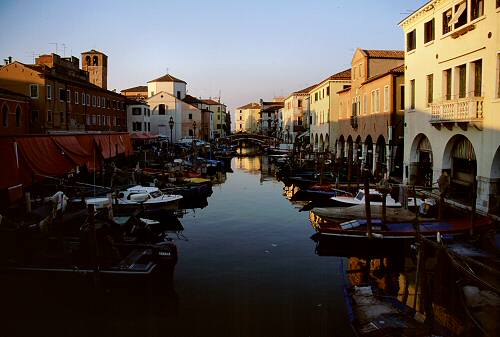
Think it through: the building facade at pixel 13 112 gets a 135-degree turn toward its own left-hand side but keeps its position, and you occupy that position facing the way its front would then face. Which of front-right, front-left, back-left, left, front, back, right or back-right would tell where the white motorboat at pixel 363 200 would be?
back-right

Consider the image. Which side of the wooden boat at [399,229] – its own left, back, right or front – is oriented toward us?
left

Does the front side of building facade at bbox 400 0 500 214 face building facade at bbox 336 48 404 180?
no

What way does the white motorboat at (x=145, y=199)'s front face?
to the viewer's right

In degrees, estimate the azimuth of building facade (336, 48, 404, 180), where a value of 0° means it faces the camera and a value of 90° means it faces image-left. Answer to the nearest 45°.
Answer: approximately 45°

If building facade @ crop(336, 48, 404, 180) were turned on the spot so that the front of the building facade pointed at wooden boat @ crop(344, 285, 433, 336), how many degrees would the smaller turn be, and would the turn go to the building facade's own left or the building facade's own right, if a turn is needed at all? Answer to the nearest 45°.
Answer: approximately 45° to the building facade's own left

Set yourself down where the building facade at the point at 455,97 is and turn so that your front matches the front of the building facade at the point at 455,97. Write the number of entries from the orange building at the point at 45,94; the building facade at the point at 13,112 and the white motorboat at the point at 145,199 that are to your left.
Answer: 0

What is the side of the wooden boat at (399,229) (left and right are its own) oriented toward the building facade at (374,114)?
right

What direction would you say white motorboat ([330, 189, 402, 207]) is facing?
to the viewer's left

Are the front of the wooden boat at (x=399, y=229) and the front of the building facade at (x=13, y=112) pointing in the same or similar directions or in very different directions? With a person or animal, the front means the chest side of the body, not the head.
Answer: very different directions

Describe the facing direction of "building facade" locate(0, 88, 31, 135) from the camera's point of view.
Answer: facing the viewer and to the right of the viewer

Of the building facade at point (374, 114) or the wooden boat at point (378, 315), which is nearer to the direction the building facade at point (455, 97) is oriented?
the wooden boat

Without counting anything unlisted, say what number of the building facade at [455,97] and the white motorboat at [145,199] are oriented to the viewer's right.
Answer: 1

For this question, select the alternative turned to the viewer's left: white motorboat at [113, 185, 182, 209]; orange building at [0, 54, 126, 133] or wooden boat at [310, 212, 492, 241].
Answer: the wooden boat

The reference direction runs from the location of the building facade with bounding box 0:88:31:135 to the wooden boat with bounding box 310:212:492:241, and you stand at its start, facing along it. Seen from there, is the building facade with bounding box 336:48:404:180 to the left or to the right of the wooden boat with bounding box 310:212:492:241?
left

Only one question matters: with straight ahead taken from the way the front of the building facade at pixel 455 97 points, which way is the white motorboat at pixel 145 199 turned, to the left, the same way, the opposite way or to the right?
the opposite way
